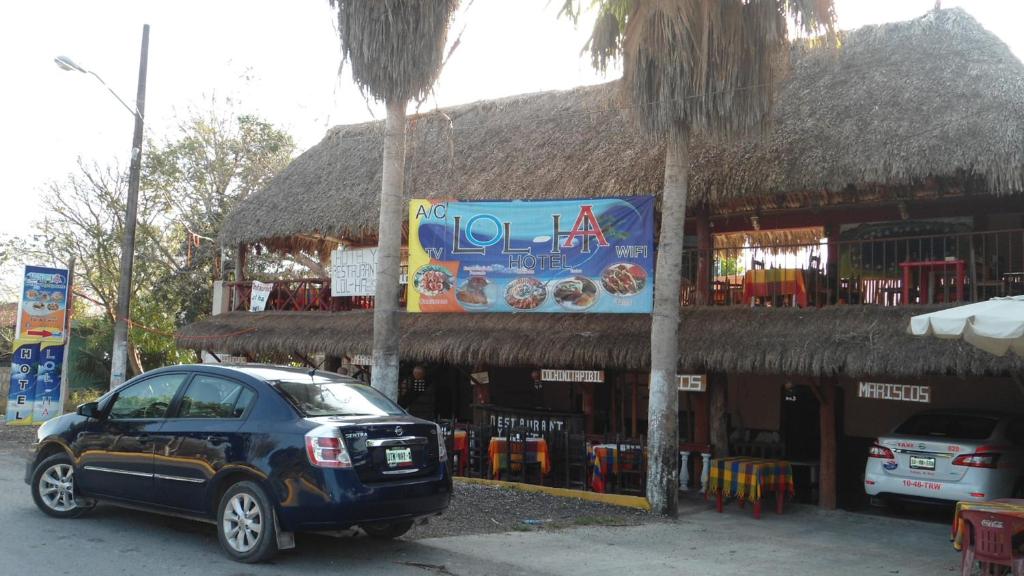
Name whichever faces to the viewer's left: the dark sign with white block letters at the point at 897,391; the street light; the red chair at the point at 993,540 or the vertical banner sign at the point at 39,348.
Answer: the street light

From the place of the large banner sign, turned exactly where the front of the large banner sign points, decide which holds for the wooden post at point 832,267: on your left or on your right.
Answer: on your left

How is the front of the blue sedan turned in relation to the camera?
facing away from the viewer and to the left of the viewer

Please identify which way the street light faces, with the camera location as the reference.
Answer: facing to the left of the viewer

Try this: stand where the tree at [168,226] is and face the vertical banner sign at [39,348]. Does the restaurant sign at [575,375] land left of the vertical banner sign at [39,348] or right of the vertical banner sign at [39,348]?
left

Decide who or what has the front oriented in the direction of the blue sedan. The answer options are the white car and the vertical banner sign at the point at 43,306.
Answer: the vertical banner sign

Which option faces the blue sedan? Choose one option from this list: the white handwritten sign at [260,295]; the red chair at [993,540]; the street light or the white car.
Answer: the white handwritten sign

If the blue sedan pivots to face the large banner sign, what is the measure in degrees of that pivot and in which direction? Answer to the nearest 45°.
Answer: approximately 90° to its right
